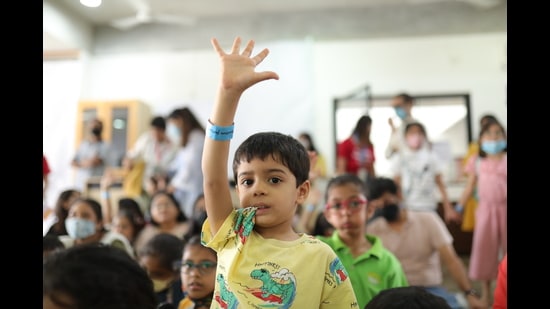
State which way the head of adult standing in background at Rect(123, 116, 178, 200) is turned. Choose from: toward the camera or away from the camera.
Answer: toward the camera

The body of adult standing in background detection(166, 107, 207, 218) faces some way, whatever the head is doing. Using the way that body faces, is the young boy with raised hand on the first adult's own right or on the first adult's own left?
on the first adult's own left

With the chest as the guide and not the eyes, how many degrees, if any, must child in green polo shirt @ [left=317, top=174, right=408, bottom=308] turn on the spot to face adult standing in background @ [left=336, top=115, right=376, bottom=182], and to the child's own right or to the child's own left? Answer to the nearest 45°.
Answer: approximately 180°

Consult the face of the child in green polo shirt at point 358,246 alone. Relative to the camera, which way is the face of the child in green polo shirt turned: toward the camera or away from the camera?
toward the camera

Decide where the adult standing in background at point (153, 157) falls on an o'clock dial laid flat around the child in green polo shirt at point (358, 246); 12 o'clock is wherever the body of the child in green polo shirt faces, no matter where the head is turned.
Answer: The adult standing in background is roughly at 5 o'clock from the child in green polo shirt.

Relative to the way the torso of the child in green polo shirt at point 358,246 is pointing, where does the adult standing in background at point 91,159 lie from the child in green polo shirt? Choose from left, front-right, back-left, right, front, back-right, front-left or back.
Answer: back-right

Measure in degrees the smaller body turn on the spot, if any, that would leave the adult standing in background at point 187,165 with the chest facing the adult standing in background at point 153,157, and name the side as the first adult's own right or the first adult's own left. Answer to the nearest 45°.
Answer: approximately 45° to the first adult's own right

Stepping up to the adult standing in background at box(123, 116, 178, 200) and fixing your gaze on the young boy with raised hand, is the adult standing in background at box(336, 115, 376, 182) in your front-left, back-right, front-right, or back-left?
front-left

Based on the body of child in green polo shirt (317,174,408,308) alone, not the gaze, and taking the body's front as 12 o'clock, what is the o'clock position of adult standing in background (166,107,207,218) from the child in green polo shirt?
The adult standing in background is roughly at 5 o'clock from the child in green polo shirt.

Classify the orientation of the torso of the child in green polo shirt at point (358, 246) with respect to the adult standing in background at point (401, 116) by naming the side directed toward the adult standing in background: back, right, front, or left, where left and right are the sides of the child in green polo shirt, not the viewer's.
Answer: back

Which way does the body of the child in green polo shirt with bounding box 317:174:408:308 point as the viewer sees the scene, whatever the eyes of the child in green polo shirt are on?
toward the camera
